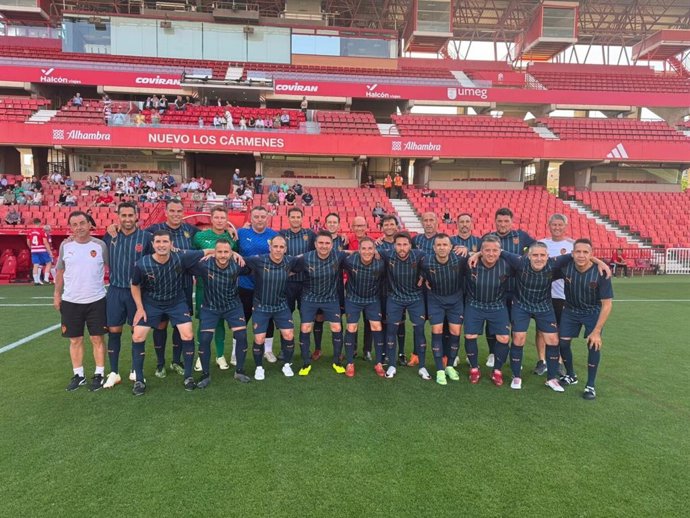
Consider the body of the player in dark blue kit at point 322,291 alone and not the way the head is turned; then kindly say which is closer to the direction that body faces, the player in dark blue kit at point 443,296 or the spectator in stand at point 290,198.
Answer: the player in dark blue kit

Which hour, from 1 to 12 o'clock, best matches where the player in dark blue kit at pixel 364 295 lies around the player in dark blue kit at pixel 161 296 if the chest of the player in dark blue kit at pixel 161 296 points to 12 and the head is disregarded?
the player in dark blue kit at pixel 364 295 is roughly at 9 o'clock from the player in dark blue kit at pixel 161 296.

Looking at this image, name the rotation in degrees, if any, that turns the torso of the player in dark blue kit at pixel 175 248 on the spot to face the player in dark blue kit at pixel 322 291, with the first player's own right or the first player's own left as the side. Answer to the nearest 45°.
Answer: approximately 90° to the first player's own left

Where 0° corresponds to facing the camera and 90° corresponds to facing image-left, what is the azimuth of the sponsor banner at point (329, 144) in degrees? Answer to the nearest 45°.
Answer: approximately 0°

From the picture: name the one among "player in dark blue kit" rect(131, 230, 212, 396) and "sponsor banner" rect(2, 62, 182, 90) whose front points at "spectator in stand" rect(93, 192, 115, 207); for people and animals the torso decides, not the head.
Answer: the sponsor banner
